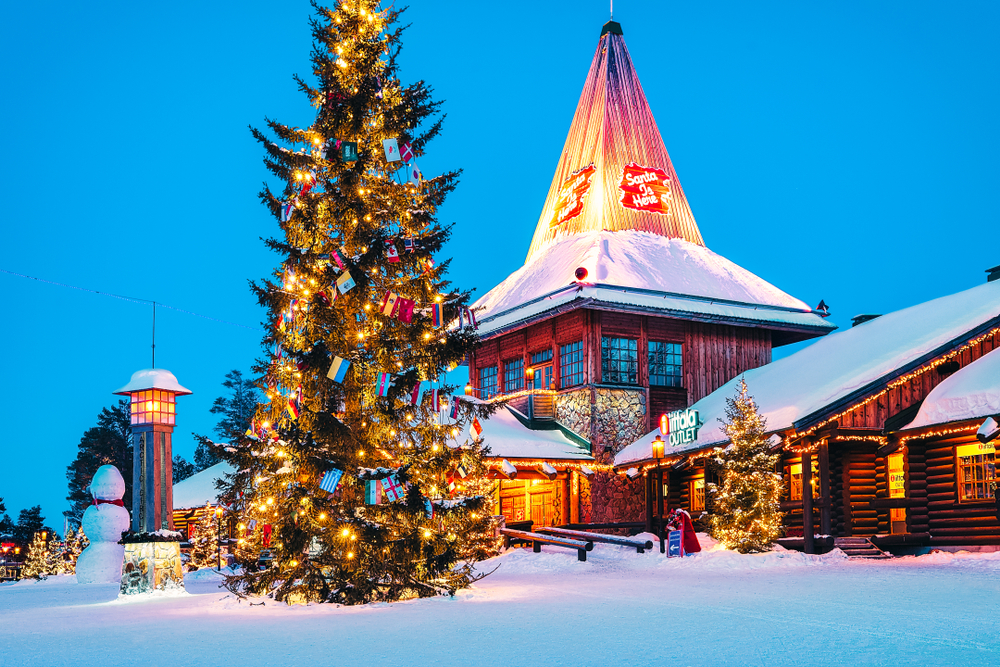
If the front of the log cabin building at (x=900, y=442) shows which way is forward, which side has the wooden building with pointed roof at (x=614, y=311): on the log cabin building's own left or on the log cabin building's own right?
on the log cabin building's own right

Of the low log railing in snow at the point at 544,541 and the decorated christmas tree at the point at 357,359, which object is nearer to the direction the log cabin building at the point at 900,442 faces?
the decorated christmas tree

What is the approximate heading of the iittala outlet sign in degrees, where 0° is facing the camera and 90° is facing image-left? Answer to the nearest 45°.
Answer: approximately 45°

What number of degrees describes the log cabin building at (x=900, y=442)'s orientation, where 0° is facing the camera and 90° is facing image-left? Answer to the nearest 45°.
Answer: approximately 45°

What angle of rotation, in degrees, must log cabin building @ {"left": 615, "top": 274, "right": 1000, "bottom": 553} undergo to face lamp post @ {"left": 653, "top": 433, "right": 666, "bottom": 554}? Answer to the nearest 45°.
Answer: approximately 90° to its right

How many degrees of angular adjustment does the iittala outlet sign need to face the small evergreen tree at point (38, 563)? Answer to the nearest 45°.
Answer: approximately 45° to its right

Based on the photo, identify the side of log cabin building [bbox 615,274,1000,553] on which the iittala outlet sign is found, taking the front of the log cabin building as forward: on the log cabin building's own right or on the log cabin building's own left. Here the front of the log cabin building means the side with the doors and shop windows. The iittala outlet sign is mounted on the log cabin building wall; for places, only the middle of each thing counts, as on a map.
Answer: on the log cabin building's own right
